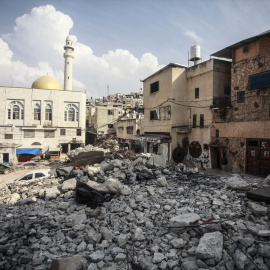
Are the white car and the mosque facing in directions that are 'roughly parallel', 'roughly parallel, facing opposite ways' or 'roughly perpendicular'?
roughly perpendicular

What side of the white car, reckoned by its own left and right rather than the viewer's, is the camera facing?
left

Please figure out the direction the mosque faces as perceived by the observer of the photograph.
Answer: facing the viewer

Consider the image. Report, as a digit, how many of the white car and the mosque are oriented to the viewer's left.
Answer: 1

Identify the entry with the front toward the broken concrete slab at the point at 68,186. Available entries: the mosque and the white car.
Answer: the mosque

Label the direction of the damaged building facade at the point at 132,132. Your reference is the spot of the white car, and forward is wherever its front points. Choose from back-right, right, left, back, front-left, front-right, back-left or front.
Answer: back-right

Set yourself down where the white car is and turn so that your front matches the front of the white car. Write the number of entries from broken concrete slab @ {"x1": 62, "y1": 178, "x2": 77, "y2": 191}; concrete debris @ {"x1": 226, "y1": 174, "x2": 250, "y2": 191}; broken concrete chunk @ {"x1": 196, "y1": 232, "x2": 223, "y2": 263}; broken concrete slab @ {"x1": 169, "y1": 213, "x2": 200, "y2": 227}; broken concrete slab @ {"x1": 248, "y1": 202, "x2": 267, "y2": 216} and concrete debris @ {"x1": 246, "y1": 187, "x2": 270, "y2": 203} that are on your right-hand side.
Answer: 0

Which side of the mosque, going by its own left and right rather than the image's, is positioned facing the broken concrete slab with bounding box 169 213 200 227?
front

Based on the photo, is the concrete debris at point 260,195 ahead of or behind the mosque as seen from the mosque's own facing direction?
ahead

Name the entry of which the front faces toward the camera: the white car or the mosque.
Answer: the mosque

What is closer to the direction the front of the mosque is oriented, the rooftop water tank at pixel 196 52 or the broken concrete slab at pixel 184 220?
the broken concrete slab

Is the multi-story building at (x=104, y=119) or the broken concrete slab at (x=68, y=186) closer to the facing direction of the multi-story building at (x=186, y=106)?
the broken concrete slab
